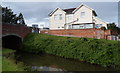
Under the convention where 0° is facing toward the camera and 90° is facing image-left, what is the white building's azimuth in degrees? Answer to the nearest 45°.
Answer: approximately 0°

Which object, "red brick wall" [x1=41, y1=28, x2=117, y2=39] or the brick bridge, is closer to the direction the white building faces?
the red brick wall

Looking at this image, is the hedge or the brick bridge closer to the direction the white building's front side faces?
the hedge

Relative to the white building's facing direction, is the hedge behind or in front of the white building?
in front

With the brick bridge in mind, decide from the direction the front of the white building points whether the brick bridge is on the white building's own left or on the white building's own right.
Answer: on the white building's own right

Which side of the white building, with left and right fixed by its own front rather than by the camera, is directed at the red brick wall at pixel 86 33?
front
